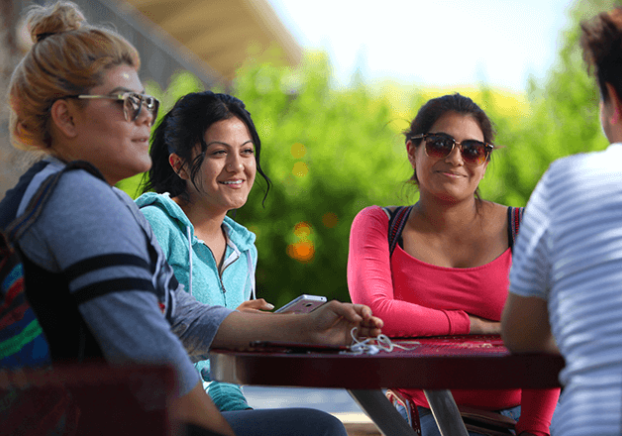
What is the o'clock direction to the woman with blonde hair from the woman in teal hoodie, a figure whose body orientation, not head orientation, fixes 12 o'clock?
The woman with blonde hair is roughly at 2 o'clock from the woman in teal hoodie.

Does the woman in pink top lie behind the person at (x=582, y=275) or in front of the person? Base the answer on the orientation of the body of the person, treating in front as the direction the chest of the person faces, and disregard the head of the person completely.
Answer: in front

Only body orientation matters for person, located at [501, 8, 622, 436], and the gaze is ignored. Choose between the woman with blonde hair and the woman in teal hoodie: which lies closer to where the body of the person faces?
the woman in teal hoodie

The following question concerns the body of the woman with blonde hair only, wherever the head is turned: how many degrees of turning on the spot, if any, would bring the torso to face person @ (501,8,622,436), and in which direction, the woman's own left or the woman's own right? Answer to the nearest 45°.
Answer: approximately 45° to the woman's own right

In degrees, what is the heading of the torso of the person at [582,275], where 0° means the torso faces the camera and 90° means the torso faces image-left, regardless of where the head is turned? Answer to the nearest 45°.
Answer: approximately 180°

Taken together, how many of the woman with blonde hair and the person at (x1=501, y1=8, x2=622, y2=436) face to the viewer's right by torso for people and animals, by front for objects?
1

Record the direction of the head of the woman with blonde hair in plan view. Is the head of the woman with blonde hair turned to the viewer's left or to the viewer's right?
to the viewer's right

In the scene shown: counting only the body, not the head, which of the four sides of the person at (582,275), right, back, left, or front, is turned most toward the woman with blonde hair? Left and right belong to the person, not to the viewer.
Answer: left

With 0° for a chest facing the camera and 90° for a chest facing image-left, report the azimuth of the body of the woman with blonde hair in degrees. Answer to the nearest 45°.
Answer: approximately 270°

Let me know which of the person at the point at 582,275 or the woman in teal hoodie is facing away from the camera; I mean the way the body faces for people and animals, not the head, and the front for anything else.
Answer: the person

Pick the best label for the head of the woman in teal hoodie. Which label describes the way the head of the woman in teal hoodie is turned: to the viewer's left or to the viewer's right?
to the viewer's right

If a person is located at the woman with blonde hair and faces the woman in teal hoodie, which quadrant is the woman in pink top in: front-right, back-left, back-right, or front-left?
front-right

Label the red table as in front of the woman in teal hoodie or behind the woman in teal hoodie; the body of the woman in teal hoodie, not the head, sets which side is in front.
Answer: in front
